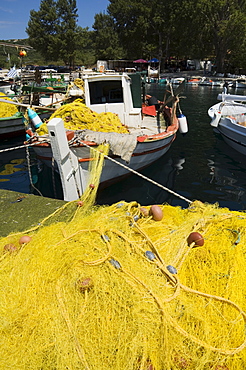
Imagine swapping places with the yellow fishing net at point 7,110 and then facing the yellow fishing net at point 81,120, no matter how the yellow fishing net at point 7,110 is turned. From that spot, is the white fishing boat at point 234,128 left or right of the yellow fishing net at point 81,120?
left

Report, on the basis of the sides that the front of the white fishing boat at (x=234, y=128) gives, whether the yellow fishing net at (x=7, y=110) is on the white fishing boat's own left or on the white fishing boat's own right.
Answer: on the white fishing boat's own right

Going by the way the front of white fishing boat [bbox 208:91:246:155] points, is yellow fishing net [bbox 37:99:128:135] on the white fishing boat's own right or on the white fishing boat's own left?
on the white fishing boat's own right

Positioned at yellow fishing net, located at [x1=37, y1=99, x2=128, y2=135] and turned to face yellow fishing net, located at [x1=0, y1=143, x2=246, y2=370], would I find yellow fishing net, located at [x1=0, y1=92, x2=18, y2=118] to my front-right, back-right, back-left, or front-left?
back-right
